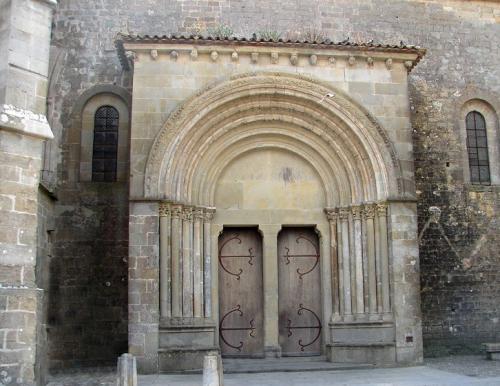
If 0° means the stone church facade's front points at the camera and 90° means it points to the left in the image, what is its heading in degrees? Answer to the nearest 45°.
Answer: approximately 0°

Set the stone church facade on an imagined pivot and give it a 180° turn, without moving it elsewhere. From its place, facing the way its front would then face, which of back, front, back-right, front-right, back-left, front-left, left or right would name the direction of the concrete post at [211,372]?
back

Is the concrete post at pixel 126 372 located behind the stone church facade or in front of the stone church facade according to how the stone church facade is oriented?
in front
